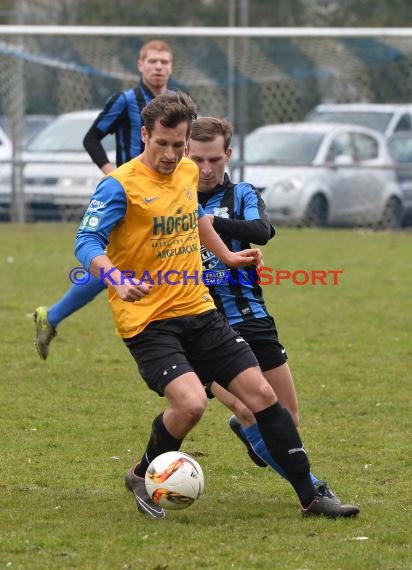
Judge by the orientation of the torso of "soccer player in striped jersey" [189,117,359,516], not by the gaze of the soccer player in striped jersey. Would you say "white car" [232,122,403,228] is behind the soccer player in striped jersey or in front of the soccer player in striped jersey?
behind

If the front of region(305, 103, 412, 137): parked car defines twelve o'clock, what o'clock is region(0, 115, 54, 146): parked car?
region(0, 115, 54, 146): parked car is roughly at 1 o'clock from region(305, 103, 412, 137): parked car.

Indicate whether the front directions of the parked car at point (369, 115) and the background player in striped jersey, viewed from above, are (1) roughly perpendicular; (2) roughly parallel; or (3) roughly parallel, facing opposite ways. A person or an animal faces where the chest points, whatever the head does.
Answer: roughly perpendicular

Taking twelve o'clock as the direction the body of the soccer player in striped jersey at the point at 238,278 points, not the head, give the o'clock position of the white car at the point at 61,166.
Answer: The white car is roughly at 4 o'clock from the soccer player in striped jersey.

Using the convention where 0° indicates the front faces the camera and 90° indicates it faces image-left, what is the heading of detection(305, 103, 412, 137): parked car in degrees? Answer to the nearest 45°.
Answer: approximately 45°

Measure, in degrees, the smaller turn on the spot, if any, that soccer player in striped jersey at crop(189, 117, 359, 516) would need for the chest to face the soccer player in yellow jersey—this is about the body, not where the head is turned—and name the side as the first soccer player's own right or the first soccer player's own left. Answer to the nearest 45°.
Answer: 0° — they already face them

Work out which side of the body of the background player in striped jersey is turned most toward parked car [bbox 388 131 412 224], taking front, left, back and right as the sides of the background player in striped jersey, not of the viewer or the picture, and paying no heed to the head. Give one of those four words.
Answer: left

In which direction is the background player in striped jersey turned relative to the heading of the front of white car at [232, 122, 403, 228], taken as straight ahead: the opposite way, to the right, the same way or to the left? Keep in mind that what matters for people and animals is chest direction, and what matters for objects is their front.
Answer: to the left

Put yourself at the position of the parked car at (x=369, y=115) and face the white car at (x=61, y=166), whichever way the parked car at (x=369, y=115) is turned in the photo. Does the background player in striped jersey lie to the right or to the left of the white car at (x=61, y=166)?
left
